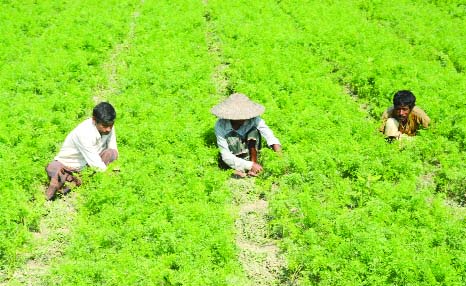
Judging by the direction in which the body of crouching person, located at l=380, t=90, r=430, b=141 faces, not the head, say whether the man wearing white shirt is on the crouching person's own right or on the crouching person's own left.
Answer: on the crouching person's own right

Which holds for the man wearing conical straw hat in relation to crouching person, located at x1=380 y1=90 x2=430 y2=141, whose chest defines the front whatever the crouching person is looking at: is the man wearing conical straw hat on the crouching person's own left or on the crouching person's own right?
on the crouching person's own right

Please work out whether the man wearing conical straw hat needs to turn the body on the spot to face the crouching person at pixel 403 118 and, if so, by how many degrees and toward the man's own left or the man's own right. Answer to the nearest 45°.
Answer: approximately 90° to the man's own left

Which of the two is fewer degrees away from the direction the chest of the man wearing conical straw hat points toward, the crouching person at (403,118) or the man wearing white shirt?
the man wearing white shirt

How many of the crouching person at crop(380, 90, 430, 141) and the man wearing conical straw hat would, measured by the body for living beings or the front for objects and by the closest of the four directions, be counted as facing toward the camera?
2

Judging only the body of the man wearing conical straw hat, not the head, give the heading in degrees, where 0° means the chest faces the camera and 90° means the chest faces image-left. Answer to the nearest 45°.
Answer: approximately 0°

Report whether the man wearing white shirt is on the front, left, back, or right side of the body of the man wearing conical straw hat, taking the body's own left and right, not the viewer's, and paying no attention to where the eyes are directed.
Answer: right

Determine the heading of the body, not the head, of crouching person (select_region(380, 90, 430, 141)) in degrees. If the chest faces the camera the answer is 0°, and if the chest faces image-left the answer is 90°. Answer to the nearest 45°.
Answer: approximately 0°
